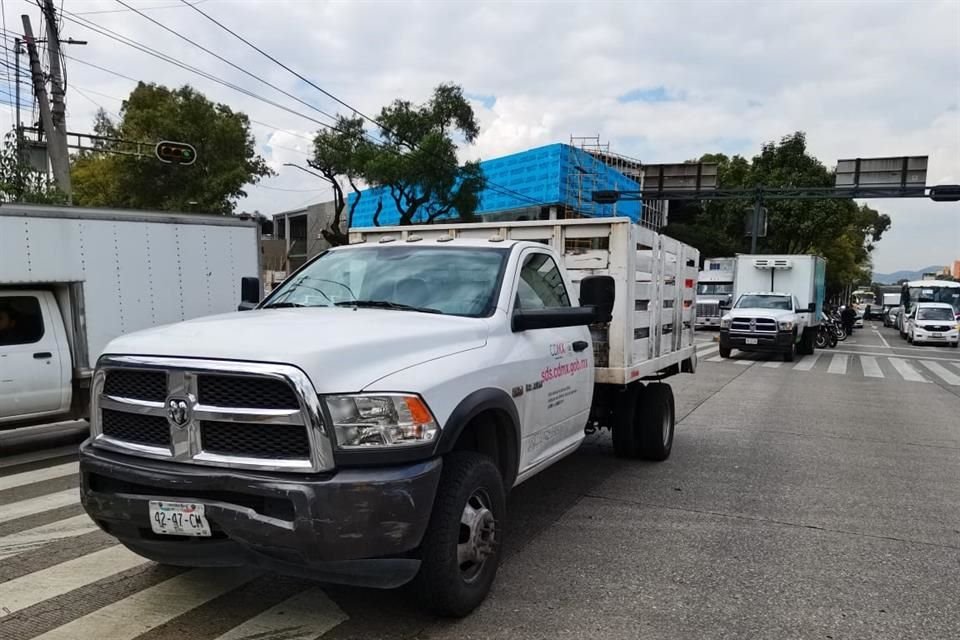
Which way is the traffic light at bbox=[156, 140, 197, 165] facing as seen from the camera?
toward the camera

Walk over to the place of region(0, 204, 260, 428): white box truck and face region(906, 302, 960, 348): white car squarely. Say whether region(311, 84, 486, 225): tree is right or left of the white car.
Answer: left

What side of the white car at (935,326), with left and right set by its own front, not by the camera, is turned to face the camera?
front

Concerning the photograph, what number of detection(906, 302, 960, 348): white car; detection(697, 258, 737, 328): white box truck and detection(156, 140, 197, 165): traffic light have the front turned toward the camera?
3

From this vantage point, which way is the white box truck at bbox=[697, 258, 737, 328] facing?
toward the camera

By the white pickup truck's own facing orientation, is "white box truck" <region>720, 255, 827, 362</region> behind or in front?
behind

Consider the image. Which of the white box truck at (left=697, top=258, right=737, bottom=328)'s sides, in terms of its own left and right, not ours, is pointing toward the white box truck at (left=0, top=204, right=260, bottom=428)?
front

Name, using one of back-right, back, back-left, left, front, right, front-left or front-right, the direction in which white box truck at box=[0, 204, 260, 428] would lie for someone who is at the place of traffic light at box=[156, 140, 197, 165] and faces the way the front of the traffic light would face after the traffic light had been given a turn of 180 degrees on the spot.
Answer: back

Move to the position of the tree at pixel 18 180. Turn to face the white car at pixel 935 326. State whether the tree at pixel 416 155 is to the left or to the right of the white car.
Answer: left

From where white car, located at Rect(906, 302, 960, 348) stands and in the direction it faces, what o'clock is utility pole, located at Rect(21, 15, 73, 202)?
The utility pole is roughly at 1 o'clock from the white car.
